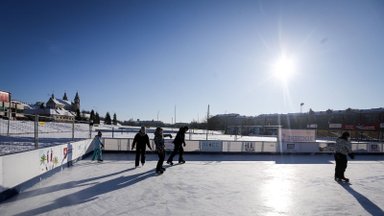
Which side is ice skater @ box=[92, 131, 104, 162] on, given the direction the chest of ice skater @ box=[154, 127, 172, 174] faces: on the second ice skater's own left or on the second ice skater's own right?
on the second ice skater's own left

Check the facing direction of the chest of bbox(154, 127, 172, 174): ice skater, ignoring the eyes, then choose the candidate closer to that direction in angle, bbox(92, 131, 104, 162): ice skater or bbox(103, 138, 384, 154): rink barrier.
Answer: the rink barrier

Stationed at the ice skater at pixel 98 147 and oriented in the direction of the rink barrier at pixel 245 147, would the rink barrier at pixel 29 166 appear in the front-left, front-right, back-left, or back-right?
back-right
